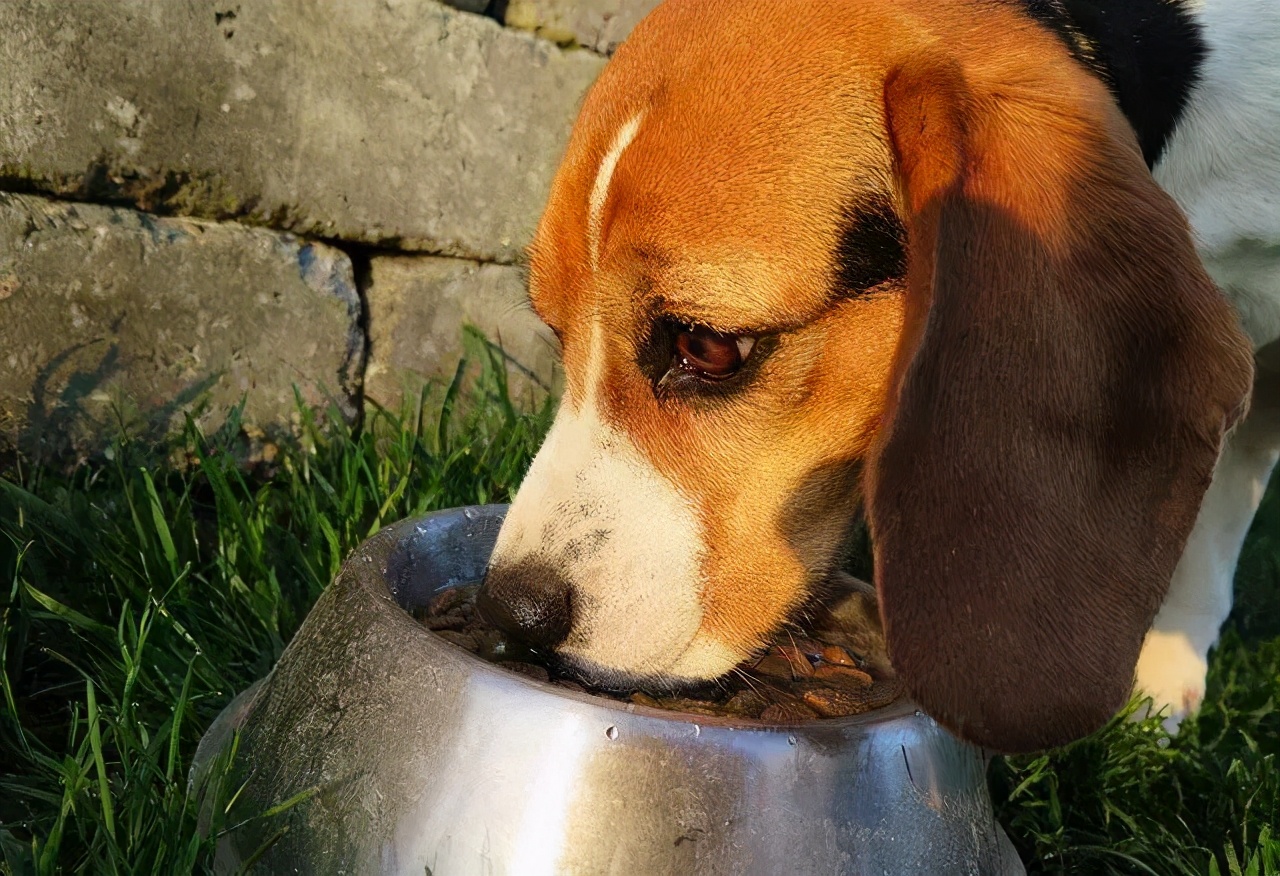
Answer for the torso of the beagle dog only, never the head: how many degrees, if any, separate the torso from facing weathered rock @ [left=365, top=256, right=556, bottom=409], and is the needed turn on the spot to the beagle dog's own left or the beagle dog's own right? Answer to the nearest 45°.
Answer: approximately 90° to the beagle dog's own right

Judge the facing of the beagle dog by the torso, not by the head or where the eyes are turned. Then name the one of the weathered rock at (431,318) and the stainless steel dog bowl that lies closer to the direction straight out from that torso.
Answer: the stainless steel dog bowl

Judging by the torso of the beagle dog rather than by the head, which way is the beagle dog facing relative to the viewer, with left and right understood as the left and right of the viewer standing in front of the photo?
facing the viewer and to the left of the viewer

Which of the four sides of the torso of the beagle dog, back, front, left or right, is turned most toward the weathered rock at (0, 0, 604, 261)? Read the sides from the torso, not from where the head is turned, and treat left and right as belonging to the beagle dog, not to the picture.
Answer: right

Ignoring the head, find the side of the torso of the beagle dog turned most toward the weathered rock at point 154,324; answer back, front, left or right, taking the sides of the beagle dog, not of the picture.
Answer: right

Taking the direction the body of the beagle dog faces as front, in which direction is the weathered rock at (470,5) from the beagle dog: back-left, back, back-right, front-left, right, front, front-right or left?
right
